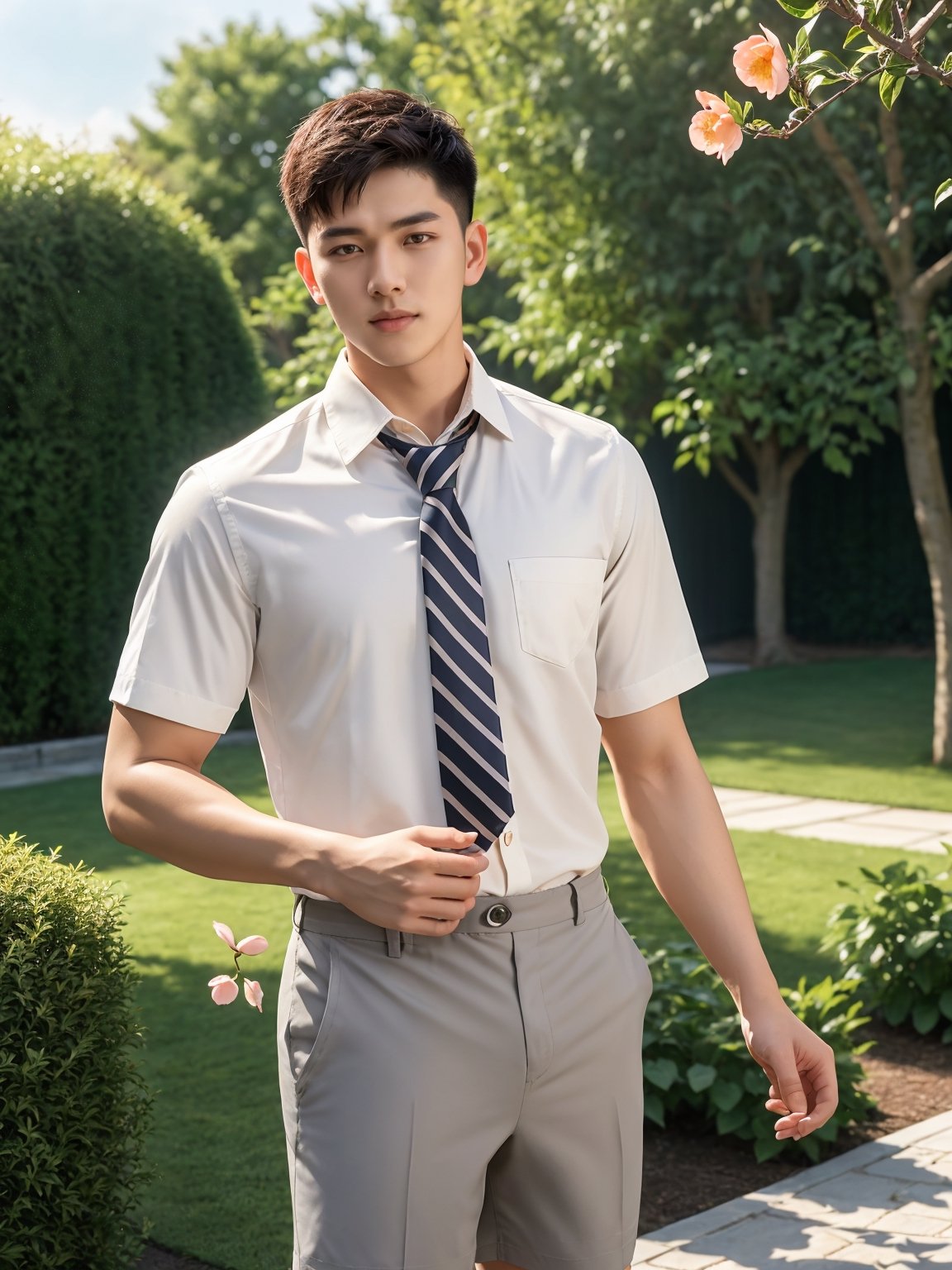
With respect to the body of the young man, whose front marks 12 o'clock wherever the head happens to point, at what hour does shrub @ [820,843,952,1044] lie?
The shrub is roughly at 7 o'clock from the young man.

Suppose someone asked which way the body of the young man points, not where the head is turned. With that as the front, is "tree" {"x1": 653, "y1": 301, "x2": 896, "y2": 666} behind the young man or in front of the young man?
behind

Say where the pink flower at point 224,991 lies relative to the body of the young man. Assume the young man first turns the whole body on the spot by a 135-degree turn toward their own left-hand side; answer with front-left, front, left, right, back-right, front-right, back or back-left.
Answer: left

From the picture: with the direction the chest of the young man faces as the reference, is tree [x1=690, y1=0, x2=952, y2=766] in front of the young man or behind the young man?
behind

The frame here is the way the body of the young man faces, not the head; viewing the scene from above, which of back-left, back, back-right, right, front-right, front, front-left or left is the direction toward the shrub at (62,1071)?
back-right

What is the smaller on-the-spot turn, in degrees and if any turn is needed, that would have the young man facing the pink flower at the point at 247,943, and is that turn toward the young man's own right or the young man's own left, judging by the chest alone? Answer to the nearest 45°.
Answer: approximately 135° to the young man's own right

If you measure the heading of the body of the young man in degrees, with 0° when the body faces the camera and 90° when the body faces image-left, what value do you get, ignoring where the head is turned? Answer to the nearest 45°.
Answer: approximately 0°

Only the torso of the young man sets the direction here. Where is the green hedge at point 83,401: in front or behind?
behind
